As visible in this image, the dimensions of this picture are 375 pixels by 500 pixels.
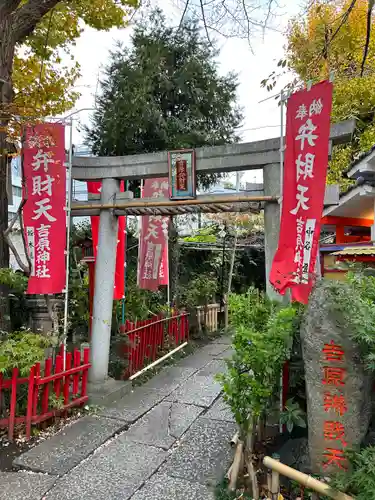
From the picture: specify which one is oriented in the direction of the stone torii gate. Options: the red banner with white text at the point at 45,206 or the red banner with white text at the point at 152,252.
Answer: the red banner with white text at the point at 152,252

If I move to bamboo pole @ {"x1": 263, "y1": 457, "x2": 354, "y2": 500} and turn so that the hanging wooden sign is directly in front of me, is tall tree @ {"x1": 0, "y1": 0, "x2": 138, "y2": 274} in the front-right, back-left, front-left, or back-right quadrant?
front-left

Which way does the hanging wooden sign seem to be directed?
toward the camera

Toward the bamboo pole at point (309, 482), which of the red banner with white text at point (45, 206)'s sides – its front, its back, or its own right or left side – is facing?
front

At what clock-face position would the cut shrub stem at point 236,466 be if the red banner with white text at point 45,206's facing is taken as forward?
The cut shrub stem is roughly at 11 o'clock from the red banner with white text.

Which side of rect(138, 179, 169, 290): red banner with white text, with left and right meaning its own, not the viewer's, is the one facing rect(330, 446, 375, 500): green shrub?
front

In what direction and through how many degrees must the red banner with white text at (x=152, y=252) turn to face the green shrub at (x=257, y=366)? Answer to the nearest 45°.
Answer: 0° — it already faces it

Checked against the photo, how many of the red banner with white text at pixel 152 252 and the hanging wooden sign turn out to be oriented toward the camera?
2

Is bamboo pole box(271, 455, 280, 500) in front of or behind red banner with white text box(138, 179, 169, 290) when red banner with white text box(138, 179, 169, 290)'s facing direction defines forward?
in front

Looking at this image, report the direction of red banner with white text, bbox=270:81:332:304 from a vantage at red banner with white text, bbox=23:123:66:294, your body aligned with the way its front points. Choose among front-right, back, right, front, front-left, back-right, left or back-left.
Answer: front-left

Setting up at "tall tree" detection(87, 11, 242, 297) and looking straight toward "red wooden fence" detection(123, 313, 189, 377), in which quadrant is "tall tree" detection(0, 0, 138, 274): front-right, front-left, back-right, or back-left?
front-right

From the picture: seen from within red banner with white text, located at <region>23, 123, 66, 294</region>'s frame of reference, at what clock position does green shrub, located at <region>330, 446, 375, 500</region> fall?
The green shrub is roughly at 11 o'clock from the red banner with white text.

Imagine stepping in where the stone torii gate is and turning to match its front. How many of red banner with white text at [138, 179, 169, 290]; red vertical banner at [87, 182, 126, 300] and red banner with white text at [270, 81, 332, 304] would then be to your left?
1

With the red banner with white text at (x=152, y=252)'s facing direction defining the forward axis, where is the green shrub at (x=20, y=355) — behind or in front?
in front
